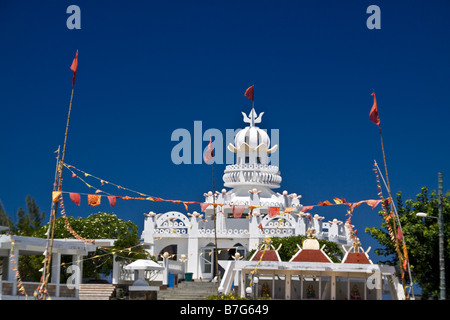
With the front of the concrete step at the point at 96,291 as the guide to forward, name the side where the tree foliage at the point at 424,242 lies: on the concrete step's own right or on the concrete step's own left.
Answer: on the concrete step's own left

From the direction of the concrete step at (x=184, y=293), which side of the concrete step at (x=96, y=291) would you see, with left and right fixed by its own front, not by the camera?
left

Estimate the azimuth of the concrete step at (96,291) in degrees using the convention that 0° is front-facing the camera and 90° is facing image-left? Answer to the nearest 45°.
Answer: approximately 0°
